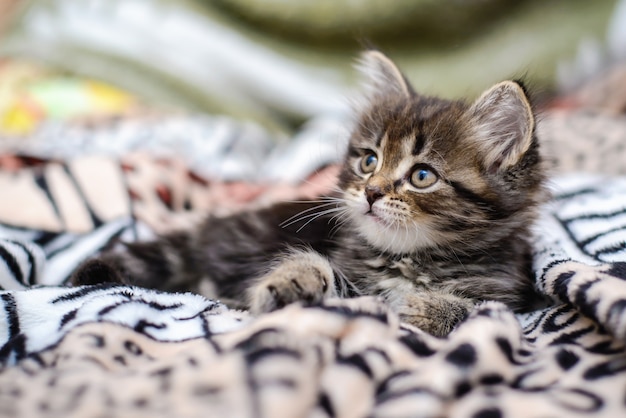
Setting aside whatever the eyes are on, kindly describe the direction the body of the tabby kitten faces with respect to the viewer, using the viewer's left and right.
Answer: facing the viewer and to the right of the viewer
